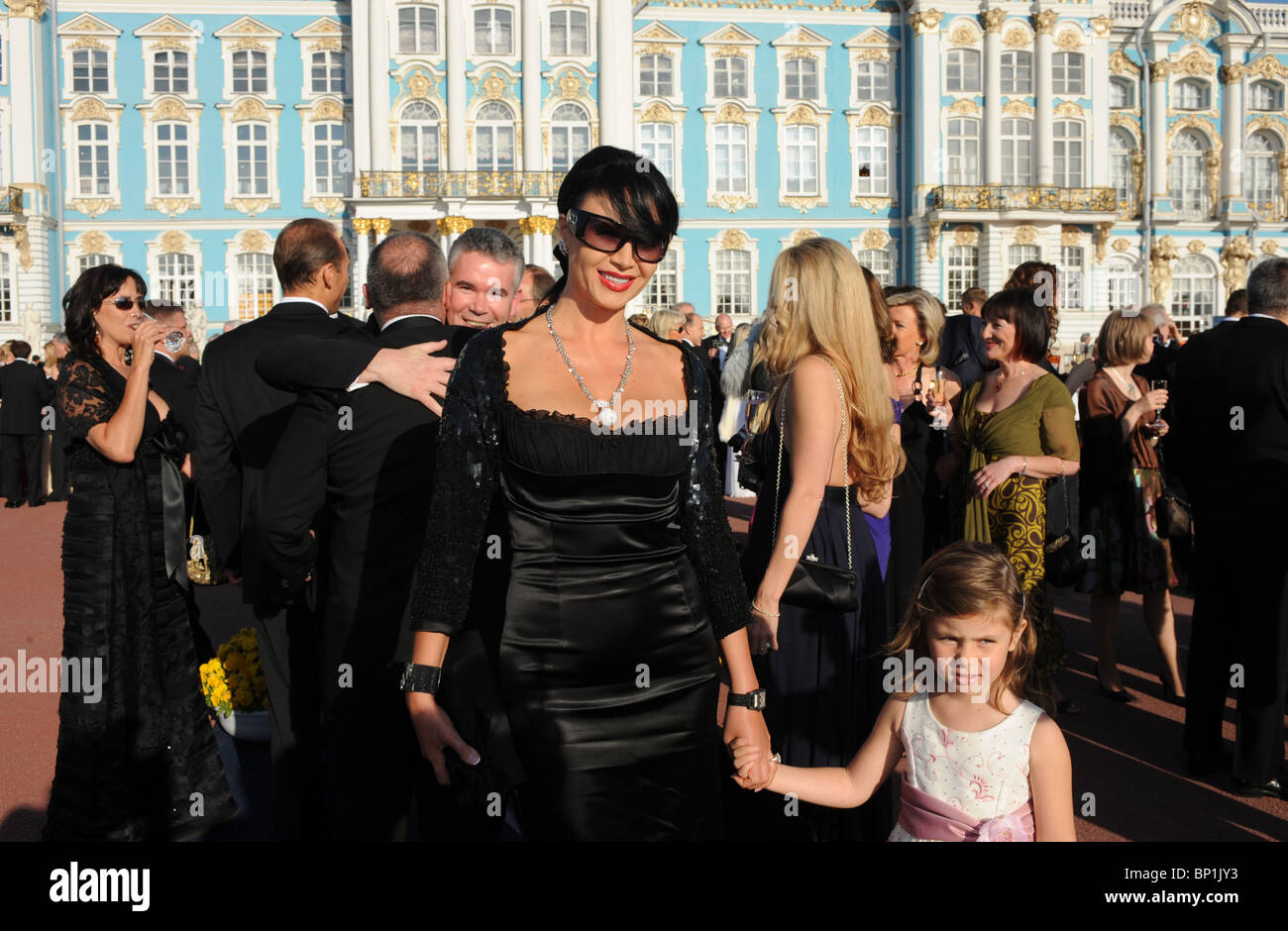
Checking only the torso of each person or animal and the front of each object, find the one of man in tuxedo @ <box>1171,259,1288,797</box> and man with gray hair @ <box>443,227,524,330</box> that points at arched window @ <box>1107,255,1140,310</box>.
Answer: the man in tuxedo

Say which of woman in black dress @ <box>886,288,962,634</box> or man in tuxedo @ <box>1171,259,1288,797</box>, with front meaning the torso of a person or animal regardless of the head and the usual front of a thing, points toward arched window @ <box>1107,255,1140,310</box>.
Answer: the man in tuxedo

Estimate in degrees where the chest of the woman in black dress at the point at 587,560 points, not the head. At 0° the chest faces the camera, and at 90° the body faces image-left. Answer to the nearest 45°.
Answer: approximately 0°

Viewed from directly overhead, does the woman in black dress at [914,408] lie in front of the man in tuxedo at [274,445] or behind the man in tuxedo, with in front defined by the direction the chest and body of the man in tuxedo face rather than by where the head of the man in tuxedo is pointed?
in front

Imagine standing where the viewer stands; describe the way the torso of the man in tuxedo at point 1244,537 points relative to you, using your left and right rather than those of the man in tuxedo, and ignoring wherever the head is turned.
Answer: facing away from the viewer

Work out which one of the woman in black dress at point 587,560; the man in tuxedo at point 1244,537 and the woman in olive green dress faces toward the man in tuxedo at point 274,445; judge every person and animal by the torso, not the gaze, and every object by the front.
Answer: the woman in olive green dress

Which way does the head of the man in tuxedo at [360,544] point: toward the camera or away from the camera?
away from the camera

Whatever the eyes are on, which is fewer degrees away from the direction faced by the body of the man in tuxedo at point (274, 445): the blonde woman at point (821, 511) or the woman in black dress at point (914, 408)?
the woman in black dress
